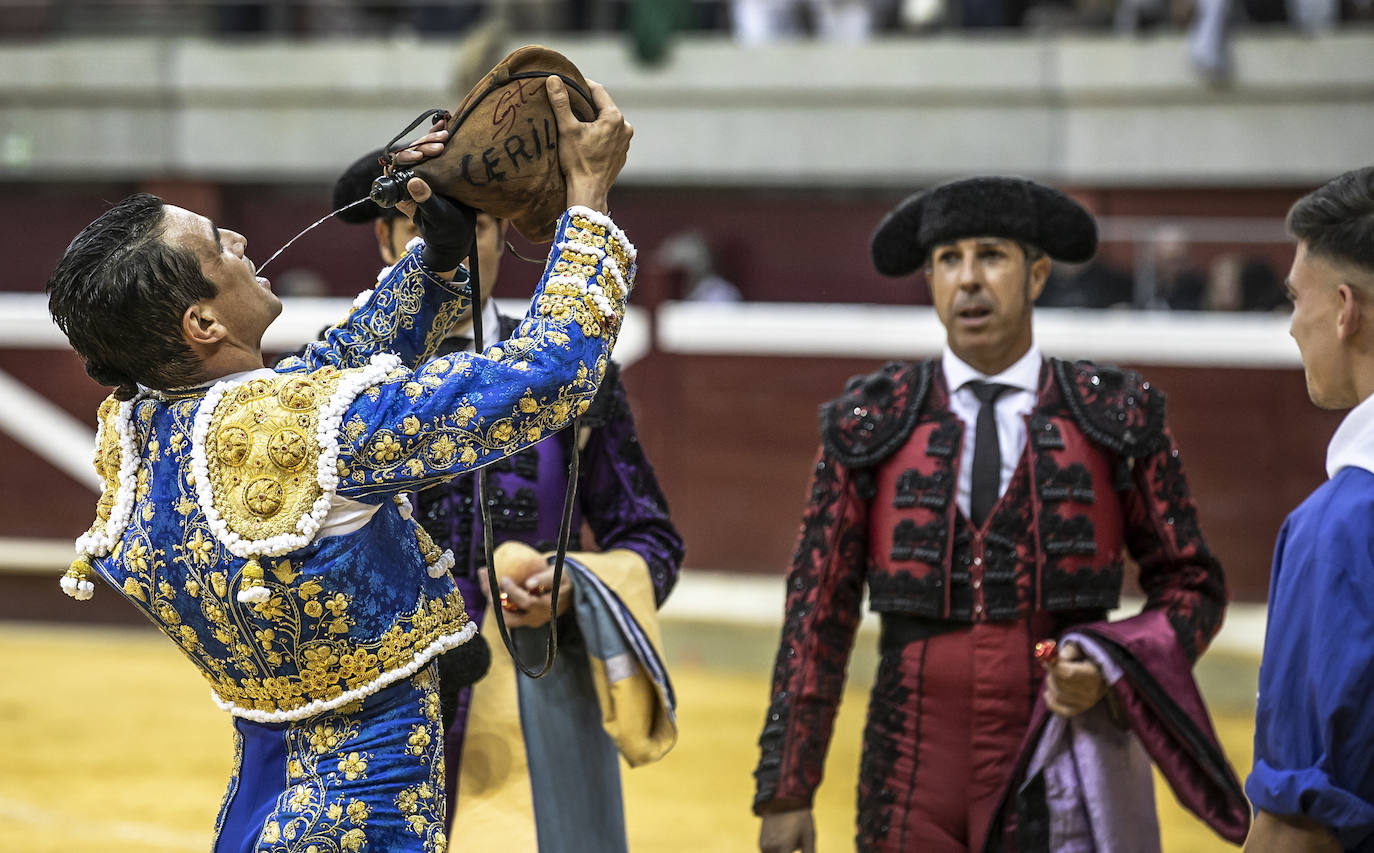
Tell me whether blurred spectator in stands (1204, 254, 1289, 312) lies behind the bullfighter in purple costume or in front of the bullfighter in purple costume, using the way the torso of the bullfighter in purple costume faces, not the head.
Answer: behind

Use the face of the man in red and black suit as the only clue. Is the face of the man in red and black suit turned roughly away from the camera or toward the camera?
toward the camera

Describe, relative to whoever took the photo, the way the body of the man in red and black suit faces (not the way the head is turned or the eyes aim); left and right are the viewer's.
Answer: facing the viewer

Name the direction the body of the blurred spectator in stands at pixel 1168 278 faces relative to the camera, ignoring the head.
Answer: toward the camera

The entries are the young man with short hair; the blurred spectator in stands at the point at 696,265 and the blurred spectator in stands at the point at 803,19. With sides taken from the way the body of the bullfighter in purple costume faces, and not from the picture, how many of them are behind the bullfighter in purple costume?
2

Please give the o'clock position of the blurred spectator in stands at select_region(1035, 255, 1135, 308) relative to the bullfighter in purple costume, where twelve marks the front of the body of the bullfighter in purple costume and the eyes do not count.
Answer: The blurred spectator in stands is roughly at 7 o'clock from the bullfighter in purple costume.

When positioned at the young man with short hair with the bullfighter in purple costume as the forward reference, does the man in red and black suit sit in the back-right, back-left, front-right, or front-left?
front-right

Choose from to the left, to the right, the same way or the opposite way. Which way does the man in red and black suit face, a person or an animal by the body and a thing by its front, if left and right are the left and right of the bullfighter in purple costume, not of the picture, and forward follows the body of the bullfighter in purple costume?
the same way

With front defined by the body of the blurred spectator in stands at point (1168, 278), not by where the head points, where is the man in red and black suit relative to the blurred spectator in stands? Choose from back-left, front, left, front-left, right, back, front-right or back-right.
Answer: front

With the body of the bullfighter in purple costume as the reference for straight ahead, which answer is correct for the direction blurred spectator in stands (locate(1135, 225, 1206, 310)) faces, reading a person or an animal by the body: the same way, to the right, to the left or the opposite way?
the same way

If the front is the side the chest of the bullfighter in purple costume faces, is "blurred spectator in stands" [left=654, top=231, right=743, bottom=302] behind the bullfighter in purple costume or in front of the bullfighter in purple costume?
behind

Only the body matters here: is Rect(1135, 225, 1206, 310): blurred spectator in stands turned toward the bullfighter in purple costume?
yes

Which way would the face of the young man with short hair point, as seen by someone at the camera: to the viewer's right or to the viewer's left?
to the viewer's left

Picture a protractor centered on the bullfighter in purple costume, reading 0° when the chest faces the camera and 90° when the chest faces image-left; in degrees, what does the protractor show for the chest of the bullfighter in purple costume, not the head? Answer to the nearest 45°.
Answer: approximately 0°

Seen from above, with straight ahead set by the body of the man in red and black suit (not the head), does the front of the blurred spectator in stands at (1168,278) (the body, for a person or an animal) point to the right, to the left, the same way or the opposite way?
the same way

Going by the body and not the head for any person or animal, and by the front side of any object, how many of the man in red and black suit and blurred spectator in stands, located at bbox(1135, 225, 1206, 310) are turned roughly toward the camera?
2
